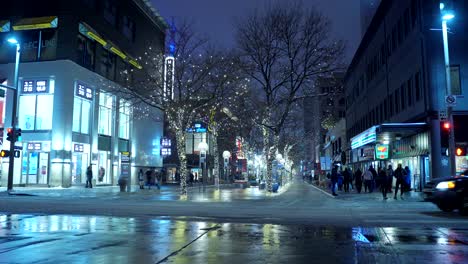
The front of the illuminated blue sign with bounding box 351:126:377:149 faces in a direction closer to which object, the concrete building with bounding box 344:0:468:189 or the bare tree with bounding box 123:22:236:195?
the bare tree

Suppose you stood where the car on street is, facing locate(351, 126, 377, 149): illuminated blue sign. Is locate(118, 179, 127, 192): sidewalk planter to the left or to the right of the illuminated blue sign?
left

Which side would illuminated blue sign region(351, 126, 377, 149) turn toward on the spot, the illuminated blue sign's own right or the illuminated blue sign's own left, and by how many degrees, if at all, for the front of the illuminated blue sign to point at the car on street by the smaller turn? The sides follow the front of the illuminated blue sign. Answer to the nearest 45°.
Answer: approximately 45° to the illuminated blue sign's own left

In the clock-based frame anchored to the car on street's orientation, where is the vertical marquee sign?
The vertical marquee sign is roughly at 2 o'clock from the car on street.

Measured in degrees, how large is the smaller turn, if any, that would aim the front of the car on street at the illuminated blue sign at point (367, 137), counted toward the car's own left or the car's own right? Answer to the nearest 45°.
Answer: approximately 135° to the car's own right

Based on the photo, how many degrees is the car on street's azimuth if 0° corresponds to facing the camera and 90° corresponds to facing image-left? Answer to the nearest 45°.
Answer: approximately 45°

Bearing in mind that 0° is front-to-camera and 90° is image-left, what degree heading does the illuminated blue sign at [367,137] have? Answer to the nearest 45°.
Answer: approximately 45°

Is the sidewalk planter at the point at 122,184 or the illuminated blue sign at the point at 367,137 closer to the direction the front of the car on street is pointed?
the sidewalk planter
